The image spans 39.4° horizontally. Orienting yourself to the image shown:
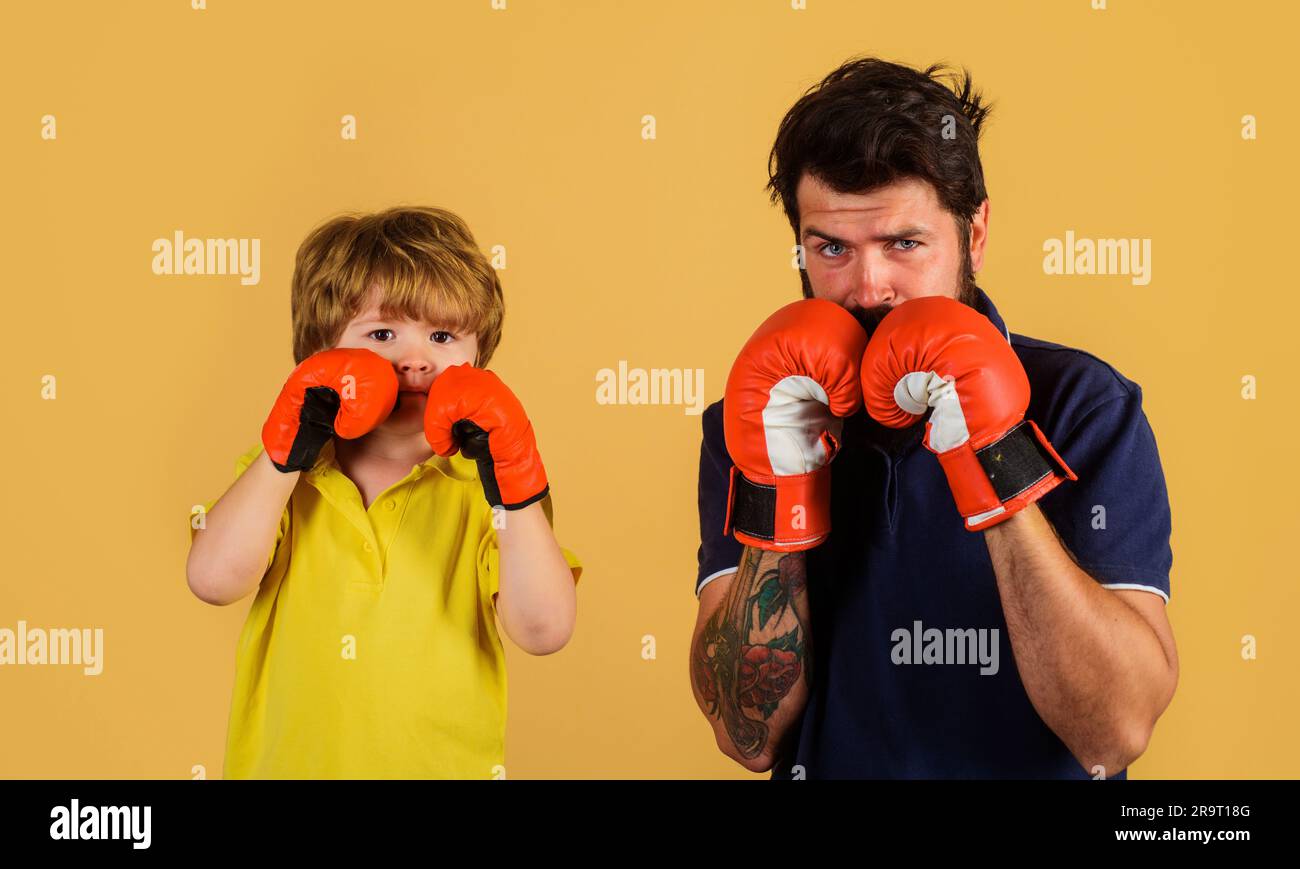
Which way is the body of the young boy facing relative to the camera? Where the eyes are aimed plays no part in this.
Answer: toward the camera

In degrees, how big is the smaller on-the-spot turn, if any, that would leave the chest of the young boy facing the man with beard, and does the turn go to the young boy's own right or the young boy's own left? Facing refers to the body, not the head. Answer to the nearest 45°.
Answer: approximately 90° to the young boy's own left
